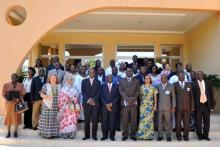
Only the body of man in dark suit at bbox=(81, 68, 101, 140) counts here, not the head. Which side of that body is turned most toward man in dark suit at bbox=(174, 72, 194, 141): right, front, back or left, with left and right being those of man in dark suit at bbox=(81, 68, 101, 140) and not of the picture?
left

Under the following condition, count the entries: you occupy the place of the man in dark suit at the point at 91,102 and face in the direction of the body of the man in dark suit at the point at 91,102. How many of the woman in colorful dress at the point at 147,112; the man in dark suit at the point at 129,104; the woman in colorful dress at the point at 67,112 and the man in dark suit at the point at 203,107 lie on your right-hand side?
1

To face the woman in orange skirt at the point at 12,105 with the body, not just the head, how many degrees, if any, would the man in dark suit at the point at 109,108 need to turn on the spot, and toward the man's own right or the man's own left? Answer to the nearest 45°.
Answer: approximately 90° to the man's own right

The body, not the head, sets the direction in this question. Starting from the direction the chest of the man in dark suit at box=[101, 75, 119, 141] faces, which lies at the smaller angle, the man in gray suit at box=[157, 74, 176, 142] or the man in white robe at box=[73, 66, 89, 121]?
the man in gray suit

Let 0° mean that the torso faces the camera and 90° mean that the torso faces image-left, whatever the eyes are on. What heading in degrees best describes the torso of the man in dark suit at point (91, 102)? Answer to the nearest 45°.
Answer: approximately 0°

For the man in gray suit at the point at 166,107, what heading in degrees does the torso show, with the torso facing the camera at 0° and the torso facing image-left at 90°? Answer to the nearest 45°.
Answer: approximately 0°
